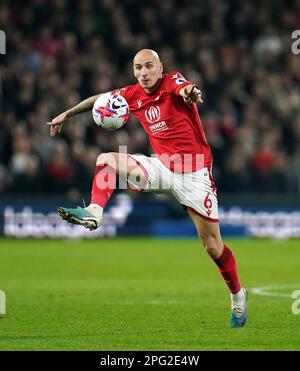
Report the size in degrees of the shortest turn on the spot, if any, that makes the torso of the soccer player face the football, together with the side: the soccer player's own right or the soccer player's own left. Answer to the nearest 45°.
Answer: approximately 45° to the soccer player's own right

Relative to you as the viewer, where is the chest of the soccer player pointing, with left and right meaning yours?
facing the viewer and to the left of the viewer

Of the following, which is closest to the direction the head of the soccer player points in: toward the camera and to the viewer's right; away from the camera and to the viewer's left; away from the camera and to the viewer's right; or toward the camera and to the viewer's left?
toward the camera and to the viewer's left
